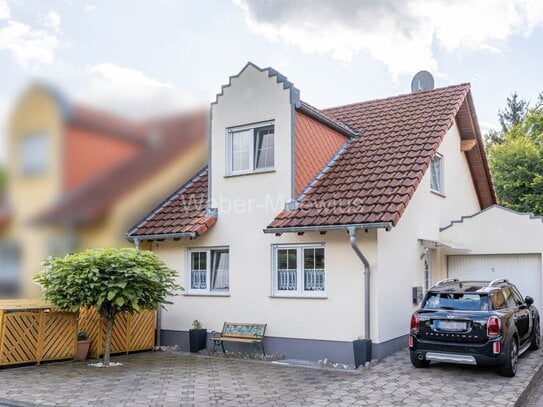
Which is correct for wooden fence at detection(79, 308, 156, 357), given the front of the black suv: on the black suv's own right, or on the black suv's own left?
on the black suv's own left

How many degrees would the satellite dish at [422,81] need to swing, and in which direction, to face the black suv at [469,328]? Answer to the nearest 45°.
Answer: approximately 45° to its left

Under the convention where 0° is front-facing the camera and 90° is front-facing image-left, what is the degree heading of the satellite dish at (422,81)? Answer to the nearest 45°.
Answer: approximately 45°

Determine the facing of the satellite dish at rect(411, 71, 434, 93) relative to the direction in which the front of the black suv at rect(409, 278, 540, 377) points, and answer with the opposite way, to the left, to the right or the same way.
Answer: the opposite way

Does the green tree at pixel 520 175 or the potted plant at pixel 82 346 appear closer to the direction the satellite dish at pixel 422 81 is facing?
the potted plant

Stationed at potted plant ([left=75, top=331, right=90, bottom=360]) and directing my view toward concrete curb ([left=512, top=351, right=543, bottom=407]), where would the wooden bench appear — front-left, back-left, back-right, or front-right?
front-left

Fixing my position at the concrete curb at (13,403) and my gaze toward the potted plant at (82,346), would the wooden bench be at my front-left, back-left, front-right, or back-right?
front-right

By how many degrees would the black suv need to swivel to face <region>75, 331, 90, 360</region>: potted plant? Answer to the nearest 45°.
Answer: approximately 135° to its left

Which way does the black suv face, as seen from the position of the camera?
facing away from the viewer and to the right of the viewer
